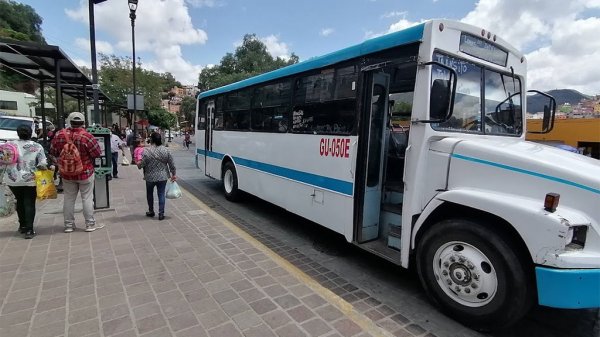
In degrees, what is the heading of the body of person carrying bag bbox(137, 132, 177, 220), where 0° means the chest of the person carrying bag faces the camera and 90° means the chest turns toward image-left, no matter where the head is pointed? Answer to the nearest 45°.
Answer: approximately 180°

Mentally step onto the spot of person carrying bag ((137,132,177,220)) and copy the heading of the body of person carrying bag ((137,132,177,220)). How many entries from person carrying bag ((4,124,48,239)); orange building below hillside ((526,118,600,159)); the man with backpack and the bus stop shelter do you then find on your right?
1

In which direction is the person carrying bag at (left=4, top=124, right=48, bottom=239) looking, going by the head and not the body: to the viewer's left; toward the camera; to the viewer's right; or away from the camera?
away from the camera

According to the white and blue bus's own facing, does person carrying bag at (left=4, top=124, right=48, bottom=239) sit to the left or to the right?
on its right

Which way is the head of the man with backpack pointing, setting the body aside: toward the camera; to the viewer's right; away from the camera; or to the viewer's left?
away from the camera

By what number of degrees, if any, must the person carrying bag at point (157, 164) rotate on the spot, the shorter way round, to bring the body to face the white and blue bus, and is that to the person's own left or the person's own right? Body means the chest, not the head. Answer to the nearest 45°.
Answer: approximately 135° to the person's own right

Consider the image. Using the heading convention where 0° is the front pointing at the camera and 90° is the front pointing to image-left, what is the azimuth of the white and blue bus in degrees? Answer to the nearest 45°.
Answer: approximately 315°

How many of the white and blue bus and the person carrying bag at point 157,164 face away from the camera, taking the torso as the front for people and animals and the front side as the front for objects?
1

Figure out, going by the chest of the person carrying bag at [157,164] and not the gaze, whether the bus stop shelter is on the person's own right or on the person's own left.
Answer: on the person's own left

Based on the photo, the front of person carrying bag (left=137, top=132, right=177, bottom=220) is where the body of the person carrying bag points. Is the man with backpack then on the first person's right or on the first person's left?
on the first person's left

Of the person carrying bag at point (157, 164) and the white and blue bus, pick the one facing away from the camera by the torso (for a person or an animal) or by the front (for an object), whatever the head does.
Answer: the person carrying bag

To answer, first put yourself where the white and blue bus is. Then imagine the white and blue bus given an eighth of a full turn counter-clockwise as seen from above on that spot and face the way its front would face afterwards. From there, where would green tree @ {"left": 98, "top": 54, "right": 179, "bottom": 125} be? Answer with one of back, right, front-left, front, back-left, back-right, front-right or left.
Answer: back-left

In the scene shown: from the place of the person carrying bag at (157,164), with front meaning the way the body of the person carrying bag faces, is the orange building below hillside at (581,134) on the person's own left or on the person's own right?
on the person's own right

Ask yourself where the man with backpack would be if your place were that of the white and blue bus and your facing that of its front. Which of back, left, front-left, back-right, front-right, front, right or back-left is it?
back-right

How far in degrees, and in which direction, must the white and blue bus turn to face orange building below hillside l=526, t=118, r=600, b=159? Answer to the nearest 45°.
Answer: approximately 90° to its left

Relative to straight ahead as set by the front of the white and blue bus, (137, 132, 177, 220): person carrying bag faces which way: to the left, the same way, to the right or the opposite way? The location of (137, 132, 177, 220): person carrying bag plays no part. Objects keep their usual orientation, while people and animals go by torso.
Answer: the opposite way

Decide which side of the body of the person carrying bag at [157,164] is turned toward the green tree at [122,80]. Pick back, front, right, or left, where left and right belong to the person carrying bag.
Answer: front

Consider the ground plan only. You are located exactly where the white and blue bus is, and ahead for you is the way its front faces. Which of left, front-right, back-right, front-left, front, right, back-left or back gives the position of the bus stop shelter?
back-right
